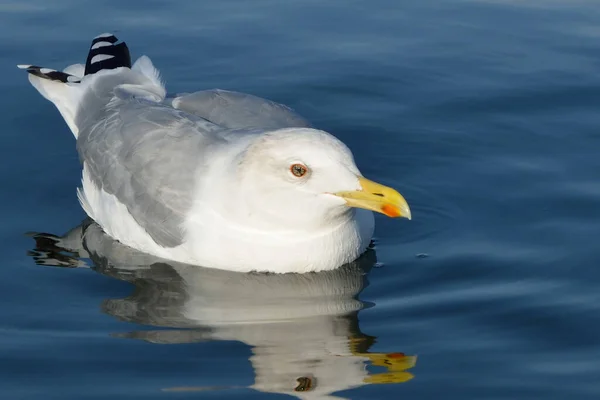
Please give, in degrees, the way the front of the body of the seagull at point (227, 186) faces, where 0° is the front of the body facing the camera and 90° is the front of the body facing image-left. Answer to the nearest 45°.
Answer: approximately 315°
